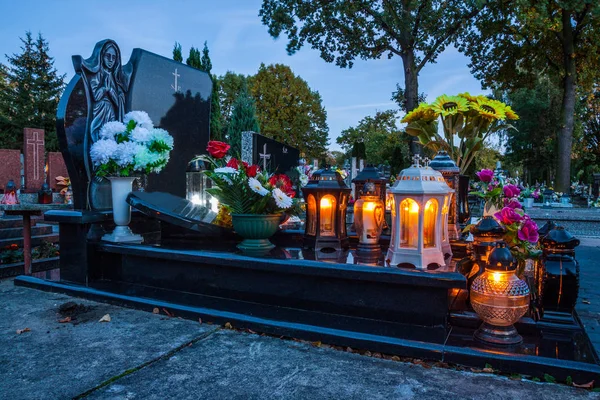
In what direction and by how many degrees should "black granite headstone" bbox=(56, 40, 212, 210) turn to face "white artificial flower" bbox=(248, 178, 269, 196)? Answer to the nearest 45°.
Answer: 0° — it already faces it

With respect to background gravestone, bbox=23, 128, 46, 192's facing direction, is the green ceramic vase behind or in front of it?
in front

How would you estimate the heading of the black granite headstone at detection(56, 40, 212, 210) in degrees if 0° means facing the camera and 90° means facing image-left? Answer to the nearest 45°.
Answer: approximately 315°

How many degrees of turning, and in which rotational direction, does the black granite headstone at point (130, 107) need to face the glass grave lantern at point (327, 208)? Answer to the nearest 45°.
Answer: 0° — it already faces it

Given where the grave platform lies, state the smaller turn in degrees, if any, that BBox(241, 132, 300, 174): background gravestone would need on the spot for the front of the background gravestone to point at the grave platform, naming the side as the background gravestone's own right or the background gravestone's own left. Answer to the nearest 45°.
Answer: approximately 45° to the background gravestone's own right

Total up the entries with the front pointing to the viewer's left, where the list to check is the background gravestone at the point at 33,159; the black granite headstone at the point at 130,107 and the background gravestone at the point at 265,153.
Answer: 0

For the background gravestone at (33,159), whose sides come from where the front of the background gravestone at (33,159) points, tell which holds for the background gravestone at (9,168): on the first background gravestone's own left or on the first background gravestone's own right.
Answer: on the first background gravestone's own right

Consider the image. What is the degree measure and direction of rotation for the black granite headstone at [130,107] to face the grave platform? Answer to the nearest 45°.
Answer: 0° — it already faces it

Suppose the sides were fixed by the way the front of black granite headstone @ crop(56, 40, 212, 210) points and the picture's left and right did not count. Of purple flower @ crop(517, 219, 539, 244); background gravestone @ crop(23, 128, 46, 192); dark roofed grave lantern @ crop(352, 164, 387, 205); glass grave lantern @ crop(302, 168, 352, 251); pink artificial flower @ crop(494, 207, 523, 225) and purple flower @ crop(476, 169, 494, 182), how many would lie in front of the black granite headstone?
5

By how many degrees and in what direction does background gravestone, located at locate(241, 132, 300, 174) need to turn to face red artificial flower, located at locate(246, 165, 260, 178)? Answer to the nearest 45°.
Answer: approximately 45° to its right

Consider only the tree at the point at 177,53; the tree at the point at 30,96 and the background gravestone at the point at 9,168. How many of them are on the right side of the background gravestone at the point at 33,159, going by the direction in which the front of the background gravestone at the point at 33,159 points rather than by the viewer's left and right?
1

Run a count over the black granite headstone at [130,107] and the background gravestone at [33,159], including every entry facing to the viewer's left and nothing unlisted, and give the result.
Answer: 0

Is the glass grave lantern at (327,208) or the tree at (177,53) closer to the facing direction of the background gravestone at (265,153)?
the glass grave lantern

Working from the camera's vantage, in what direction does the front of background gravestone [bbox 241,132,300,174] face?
facing the viewer and to the right of the viewer
